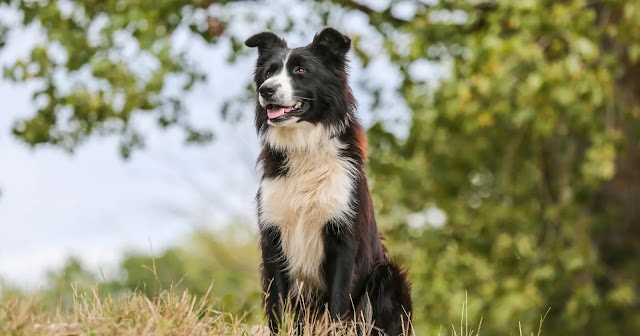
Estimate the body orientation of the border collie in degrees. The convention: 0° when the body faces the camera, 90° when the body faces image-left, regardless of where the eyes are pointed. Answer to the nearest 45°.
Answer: approximately 45°
